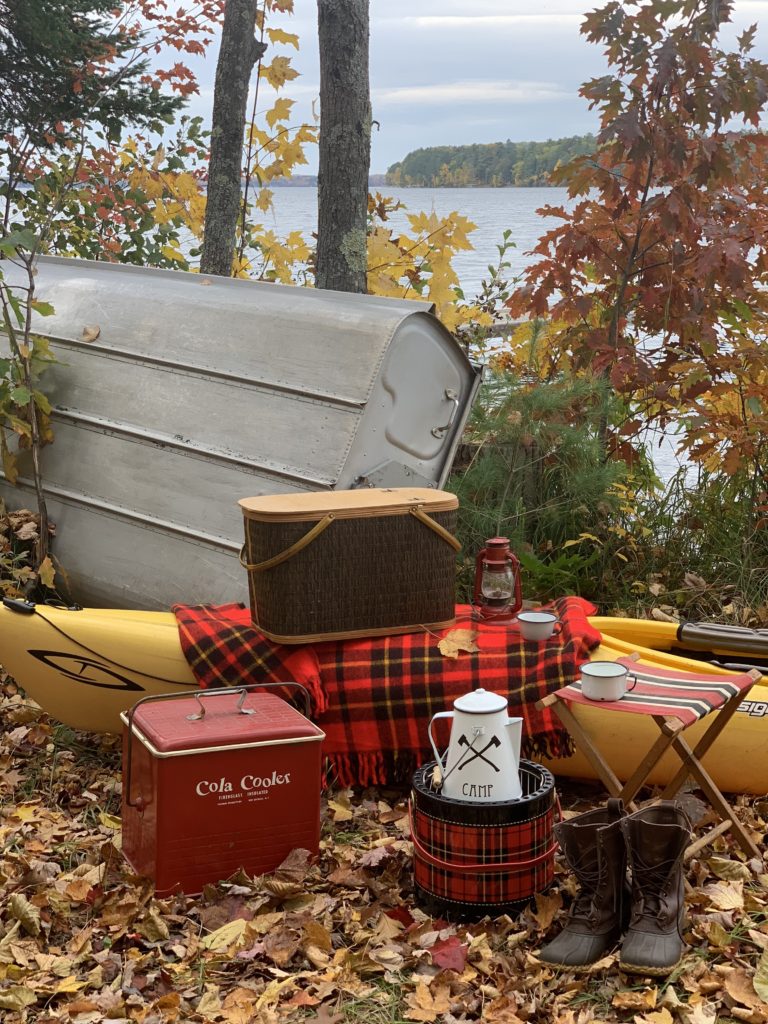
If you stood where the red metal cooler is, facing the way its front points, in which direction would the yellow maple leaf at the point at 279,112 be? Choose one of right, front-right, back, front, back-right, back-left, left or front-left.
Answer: back

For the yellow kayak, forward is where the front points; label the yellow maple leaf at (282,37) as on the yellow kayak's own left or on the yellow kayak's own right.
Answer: on the yellow kayak's own right

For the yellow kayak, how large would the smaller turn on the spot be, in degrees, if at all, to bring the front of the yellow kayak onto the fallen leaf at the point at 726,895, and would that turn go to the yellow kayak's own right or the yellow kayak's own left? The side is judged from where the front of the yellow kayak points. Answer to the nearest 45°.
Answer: approximately 135° to the yellow kayak's own left

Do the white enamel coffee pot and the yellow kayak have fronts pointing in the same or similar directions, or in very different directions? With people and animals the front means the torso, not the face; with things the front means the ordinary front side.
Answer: very different directions

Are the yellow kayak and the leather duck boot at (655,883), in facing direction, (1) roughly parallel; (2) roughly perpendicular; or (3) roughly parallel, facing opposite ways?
roughly perpendicular

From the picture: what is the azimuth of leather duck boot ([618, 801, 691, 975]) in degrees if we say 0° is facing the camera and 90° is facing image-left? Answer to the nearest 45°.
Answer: approximately 0°

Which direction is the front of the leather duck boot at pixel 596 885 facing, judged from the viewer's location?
facing the viewer and to the left of the viewer

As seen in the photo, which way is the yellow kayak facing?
to the viewer's left

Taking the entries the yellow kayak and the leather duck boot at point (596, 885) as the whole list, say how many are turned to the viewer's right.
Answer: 0
